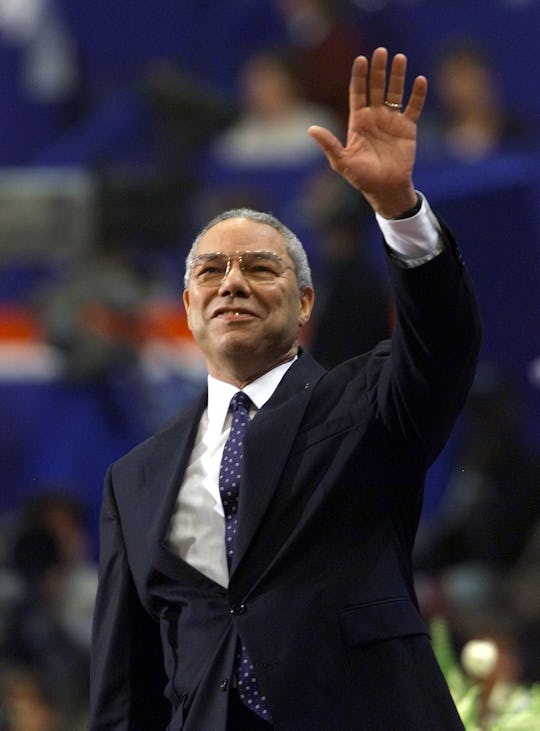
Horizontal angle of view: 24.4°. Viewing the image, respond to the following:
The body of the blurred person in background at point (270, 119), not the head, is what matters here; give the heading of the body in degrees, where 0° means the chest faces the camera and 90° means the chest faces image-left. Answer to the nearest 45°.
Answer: approximately 0°

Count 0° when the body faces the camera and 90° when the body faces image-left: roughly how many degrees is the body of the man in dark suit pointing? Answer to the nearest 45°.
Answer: approximately 45°

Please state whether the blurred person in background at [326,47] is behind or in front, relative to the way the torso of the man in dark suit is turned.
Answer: behind

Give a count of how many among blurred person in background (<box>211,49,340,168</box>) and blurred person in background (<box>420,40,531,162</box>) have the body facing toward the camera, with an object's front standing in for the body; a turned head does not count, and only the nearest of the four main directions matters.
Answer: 2

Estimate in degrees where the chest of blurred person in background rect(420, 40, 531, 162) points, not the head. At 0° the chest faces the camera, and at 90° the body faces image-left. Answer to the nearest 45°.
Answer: approximately 0°
